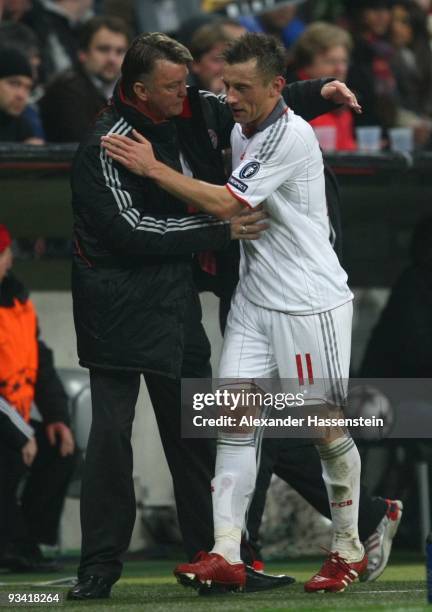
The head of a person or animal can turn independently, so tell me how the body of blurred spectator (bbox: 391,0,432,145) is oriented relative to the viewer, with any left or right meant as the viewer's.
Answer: facing the viewer and to the left of the viewer

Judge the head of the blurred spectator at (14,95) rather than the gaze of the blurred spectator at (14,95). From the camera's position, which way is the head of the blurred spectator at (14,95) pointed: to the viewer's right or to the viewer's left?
to the viewer's right

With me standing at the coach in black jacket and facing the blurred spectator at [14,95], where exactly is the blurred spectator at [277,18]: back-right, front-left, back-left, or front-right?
front-right

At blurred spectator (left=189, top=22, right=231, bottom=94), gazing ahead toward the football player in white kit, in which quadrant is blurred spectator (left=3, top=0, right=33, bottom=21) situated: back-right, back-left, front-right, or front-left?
back-right

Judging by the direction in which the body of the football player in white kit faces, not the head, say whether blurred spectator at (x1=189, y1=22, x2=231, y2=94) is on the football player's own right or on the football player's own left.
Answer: on the football player's own right

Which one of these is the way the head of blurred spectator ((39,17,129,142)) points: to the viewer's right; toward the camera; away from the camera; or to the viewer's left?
toward the camera

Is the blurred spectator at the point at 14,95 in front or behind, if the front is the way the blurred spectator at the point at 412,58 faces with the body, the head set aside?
in front

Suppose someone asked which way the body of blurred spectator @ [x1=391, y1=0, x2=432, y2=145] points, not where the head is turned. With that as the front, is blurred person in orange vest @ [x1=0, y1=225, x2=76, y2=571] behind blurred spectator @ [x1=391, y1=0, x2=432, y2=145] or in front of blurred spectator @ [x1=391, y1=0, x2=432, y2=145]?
in front

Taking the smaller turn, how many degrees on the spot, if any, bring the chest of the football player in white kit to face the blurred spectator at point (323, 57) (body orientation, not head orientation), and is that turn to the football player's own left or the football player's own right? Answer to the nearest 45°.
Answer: approximately 135° to the football player's own right
